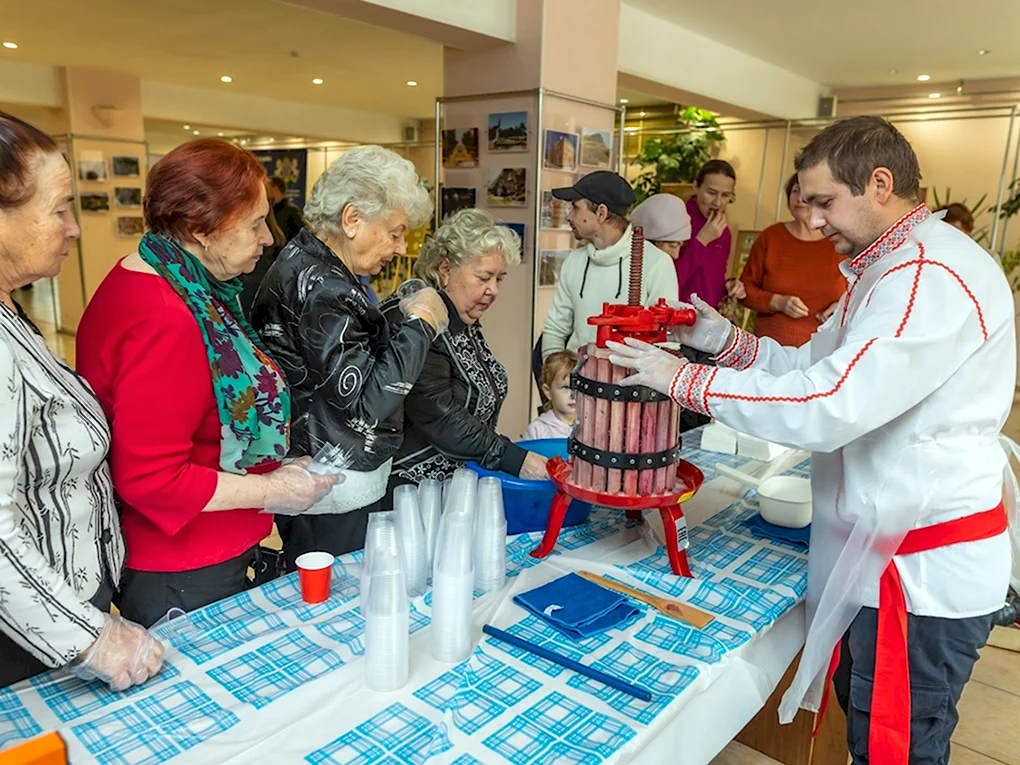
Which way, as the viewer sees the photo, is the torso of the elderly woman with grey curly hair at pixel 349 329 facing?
to the viewer's right

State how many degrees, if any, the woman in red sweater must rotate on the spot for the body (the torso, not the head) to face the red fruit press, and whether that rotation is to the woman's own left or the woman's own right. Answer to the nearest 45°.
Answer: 0° — they already face it

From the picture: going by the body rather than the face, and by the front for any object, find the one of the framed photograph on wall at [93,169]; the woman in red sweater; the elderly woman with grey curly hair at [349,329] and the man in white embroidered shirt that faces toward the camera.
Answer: the framed photograph on wall

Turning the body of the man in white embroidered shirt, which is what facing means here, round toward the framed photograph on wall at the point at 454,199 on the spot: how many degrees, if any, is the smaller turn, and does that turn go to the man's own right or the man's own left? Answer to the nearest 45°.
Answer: approximately 45° to the man's own right

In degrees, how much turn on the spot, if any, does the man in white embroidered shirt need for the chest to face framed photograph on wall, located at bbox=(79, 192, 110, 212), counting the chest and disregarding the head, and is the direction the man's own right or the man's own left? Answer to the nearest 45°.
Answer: approximately 45° to the man's own right

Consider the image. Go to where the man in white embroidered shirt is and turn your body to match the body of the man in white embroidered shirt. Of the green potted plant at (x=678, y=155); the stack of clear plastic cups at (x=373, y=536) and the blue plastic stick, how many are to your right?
1

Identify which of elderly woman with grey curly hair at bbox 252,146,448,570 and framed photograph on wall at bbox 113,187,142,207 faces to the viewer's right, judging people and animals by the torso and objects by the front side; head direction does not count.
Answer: the elderly woman with grey curly hair
